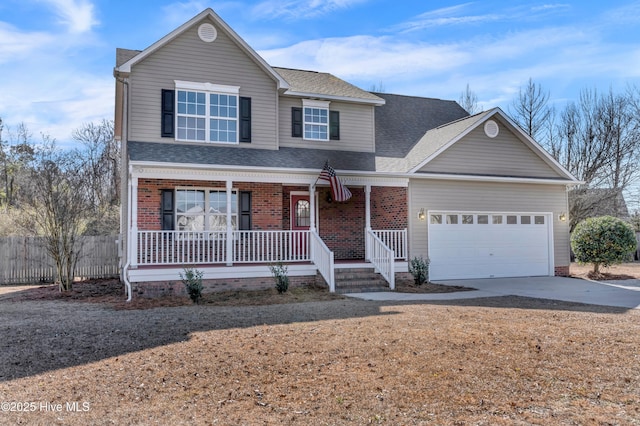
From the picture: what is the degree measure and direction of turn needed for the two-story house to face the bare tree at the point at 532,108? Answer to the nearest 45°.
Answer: approximately 135° to its left

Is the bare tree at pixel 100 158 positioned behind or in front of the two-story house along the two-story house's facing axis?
behind

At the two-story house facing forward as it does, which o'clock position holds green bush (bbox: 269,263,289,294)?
The green bush is roughly at 12 o'clock from the two-story house.

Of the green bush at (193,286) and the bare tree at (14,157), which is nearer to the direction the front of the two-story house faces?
the green bush

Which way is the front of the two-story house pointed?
toward the camera

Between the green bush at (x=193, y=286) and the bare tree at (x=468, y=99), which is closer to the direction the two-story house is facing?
the green bush

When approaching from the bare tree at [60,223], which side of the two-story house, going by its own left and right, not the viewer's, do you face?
right

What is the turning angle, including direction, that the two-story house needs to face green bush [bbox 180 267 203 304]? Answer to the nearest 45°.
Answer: approximately 45° to its right

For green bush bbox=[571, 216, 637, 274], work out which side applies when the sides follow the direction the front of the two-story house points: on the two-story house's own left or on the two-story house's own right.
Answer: on the two-story house's own left

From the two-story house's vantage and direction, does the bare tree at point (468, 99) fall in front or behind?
behind
